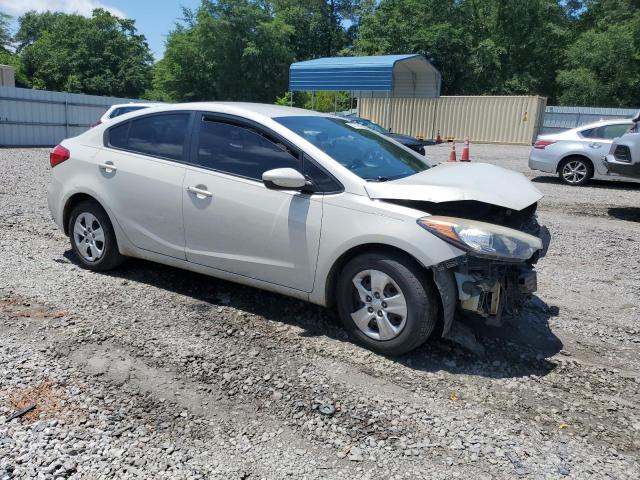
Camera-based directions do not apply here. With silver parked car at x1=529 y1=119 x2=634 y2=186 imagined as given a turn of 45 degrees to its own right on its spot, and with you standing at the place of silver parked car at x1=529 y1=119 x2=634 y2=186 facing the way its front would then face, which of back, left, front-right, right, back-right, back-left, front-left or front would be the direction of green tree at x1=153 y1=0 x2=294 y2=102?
back

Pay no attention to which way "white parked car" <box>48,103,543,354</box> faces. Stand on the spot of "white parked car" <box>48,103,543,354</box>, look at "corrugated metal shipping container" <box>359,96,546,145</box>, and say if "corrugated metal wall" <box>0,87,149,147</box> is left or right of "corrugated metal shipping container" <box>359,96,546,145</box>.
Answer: left

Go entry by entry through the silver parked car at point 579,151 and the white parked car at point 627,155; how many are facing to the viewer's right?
1

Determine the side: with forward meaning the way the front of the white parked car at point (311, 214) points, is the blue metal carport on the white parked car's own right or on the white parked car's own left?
on the white parked car's own left

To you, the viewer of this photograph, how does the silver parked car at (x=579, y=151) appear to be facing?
facing to the right of the viewer

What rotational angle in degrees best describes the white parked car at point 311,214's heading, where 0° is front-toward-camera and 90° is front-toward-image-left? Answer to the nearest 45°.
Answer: approximately 315°

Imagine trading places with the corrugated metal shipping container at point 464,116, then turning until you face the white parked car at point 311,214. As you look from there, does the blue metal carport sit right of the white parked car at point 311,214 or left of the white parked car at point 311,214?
right

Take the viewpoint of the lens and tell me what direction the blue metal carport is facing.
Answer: facing the viewer and to the right of the viewer

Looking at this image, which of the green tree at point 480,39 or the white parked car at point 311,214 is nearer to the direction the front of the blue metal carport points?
the white parked car
